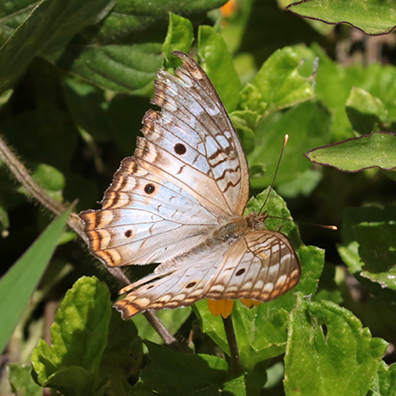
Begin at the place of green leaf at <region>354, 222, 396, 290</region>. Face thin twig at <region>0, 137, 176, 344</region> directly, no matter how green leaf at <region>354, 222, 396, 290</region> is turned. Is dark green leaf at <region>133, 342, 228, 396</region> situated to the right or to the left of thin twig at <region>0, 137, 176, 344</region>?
left

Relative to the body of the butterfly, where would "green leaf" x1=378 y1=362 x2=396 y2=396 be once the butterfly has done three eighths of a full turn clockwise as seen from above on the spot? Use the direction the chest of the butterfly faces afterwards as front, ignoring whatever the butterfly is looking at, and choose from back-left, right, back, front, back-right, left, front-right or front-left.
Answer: front-left

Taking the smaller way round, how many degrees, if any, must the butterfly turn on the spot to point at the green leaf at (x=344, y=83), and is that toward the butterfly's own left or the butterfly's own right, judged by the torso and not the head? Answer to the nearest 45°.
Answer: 0° — it already faces it

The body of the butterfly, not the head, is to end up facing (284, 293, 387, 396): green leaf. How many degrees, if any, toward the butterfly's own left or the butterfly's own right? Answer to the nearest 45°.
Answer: approximately 90° to the butterfly's own right

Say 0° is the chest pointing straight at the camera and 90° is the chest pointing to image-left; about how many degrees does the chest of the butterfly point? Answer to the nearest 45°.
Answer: approximately 225°

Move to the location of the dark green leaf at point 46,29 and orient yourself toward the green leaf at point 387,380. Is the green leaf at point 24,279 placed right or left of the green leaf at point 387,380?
right
